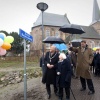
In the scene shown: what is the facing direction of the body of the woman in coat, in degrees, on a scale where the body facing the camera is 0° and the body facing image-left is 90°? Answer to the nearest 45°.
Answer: approximately 45°

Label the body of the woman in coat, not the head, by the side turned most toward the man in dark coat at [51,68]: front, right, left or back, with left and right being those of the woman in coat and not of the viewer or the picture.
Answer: right
